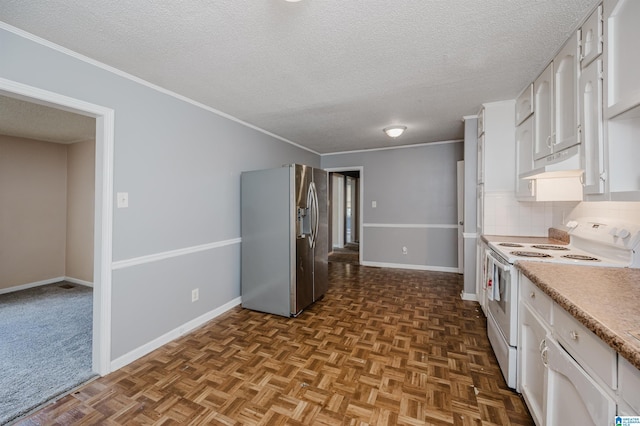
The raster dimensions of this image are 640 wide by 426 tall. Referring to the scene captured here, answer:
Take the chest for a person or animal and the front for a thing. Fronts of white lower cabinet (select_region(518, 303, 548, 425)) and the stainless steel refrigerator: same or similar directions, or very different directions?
very different directions

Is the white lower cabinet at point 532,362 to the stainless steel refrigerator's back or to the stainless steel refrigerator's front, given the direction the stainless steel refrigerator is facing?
to the front

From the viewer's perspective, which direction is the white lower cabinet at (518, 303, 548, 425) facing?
to the viewer's left

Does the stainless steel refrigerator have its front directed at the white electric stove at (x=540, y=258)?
yes

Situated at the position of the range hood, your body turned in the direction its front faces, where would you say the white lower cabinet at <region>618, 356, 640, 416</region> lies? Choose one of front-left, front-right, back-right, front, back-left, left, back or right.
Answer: front-left

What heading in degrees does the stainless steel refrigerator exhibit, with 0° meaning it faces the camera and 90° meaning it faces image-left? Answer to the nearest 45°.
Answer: approximately 315°

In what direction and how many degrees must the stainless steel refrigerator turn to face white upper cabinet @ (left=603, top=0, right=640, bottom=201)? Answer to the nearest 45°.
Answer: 0° — it already faces it

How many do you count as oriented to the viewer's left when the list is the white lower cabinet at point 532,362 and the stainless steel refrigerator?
1

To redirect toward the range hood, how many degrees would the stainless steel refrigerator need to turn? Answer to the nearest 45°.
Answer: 0° — it already faces it

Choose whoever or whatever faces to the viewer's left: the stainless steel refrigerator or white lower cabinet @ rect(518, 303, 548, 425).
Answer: the white lower cabinet
